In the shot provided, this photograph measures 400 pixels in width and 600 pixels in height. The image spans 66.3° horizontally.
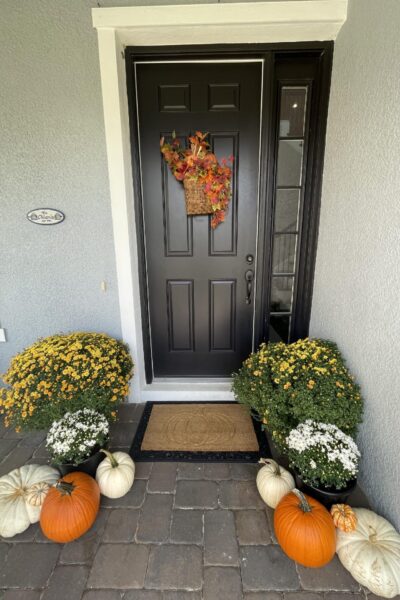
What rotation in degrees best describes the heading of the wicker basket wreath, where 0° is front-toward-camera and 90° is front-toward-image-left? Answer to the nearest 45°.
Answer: approximately 0°

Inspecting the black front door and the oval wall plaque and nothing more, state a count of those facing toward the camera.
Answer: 2

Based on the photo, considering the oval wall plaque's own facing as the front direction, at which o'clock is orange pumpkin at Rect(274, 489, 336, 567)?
The orange pumpkin is roughly at 11 o'clock from the oval wall plaque.

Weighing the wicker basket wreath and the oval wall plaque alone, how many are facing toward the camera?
2

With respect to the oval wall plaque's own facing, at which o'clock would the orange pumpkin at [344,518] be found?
The orange pumpkin is roughly at 11 o'clock from the oval wall plaque.

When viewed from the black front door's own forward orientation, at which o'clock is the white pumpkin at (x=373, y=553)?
The white pumpkin is roughly at 11 o'clock from the black front door.

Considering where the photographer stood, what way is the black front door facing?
facing the viewer

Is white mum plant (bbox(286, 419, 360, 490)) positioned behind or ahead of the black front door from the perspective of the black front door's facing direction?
ahead

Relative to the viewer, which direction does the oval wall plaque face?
toward the camera

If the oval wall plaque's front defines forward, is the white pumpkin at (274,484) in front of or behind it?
in front
